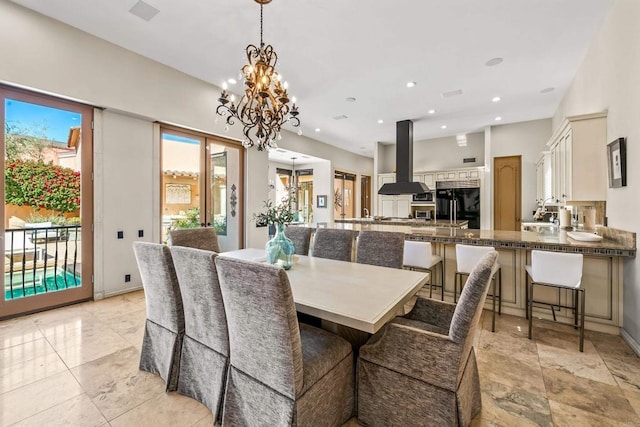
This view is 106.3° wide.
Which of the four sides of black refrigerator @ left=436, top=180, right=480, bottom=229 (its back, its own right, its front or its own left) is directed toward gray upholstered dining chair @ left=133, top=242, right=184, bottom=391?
front

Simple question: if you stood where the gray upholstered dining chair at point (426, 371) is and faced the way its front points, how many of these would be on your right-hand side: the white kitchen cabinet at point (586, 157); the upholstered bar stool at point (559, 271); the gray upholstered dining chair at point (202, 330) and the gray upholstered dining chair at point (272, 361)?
2

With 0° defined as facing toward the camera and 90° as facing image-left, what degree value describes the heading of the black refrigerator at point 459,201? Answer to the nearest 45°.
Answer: approximately 0°

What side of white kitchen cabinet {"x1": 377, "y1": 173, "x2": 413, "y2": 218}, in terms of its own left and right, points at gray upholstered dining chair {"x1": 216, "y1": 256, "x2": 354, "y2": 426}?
front

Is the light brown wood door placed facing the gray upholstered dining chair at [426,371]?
yes

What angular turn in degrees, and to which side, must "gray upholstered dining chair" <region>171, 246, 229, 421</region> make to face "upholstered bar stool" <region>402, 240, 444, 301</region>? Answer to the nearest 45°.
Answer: approximately 45° to its right

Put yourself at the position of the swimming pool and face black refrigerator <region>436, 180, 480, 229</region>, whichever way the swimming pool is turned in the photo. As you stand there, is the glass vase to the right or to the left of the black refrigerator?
right

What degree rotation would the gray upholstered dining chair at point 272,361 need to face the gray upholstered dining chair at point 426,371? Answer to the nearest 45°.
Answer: approximately 45° to its right

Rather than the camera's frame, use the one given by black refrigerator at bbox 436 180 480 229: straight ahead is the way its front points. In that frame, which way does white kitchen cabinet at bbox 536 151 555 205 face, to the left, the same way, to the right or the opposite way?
to the right

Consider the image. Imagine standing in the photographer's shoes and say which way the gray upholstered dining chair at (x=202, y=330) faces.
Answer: facing away from the viewer and to the right of the viewer

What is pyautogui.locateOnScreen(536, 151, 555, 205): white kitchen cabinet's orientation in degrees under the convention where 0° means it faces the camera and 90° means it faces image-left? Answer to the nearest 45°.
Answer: approximately 90°

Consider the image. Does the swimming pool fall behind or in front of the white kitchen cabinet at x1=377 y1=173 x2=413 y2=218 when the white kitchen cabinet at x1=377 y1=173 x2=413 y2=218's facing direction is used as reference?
in front
